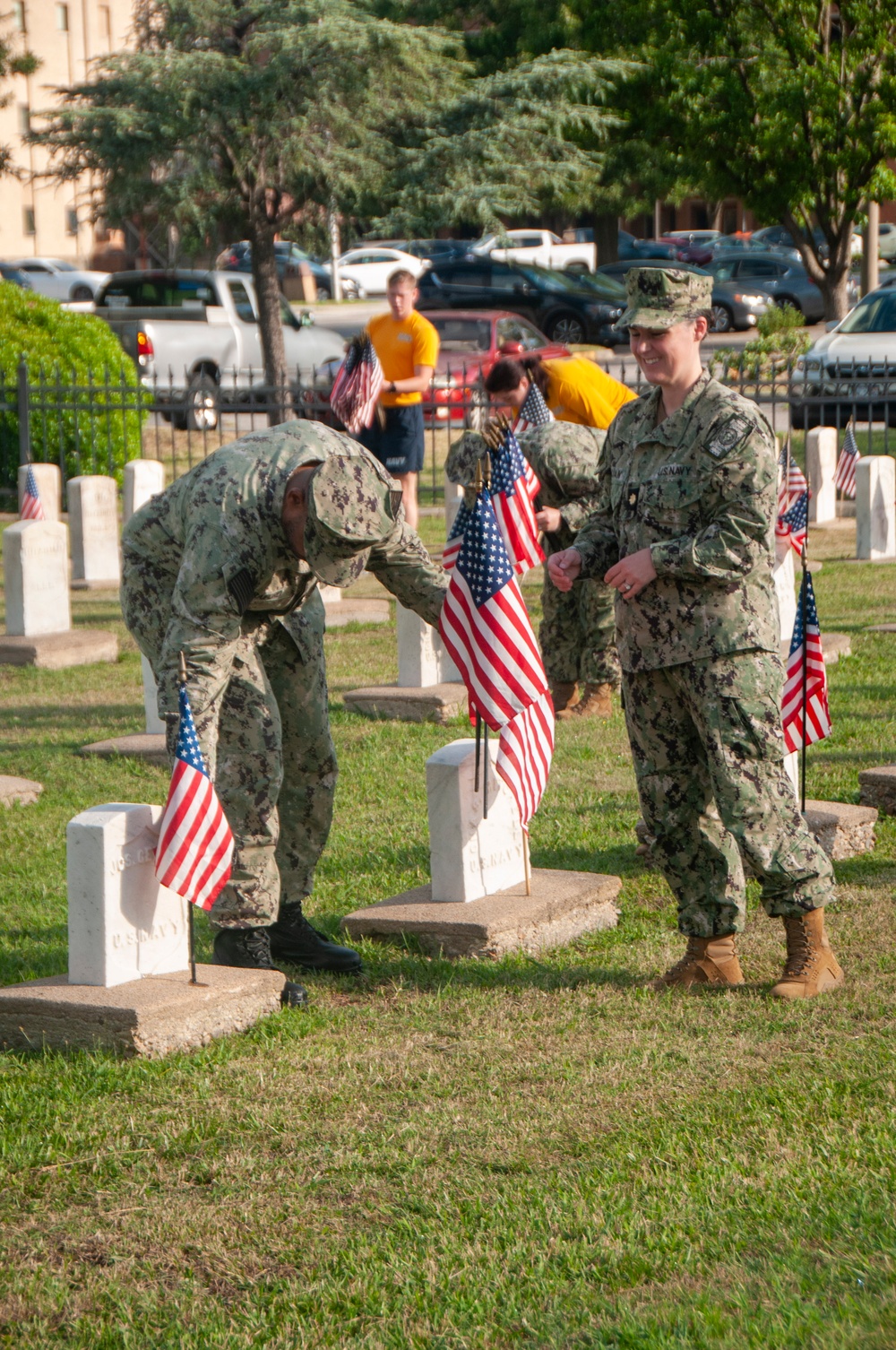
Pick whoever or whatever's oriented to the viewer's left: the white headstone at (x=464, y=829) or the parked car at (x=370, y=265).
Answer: the parked car

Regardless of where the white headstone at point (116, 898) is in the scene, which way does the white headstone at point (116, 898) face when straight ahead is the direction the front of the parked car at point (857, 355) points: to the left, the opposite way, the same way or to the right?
to the left

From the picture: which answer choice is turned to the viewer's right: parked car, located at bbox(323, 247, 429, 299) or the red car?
the red car

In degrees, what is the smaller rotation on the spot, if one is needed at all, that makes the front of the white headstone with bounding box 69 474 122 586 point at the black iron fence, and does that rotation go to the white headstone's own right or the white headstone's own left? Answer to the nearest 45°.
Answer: approximately 135° to the white headstone's own left

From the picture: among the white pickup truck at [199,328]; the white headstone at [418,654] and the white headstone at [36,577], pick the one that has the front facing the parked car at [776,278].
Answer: the white pickup truck

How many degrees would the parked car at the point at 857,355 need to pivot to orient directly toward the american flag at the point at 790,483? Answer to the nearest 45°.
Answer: approximately 45° to its left
